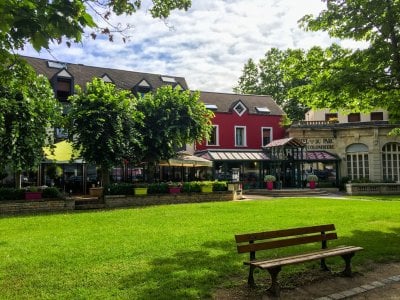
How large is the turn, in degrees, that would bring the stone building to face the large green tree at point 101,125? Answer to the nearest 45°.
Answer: approximately 45° to its right

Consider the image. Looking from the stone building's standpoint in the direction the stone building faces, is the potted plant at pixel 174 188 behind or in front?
in front

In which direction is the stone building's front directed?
toward the camera

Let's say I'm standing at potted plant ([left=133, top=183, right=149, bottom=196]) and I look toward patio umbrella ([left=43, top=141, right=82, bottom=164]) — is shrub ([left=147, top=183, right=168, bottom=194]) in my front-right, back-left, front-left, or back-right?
back-right

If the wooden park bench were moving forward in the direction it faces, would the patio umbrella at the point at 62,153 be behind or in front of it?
behind

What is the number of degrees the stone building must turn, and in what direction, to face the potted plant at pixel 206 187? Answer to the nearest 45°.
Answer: approximately 45° to its right

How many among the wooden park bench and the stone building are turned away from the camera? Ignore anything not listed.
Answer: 0

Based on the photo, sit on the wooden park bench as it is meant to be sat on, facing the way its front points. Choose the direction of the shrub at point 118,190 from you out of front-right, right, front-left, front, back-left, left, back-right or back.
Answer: back

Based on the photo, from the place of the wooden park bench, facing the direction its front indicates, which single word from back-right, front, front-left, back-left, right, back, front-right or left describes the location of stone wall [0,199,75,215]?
back

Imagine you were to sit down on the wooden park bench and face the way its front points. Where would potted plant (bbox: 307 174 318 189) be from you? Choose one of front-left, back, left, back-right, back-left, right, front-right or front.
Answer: back-left

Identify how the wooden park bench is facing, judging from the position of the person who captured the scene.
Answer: facing the viewer and to the right of the viewer

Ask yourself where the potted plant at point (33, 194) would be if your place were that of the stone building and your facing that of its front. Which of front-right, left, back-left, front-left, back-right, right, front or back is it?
front-right

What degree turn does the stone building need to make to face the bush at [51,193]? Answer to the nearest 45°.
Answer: approximately 45° to its right
